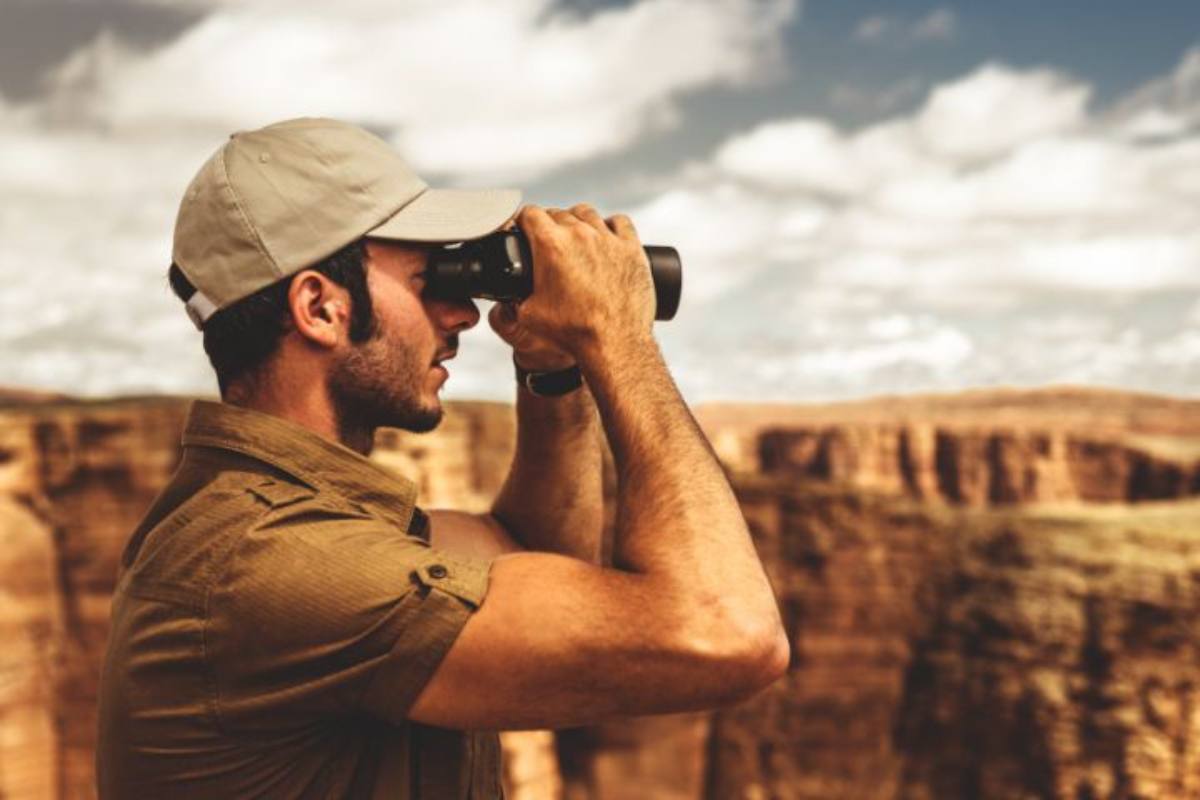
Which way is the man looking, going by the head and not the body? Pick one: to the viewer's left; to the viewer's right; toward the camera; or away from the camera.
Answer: to the viewer's right

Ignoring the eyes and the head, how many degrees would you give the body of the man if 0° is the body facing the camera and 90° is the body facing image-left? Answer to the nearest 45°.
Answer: approximately 270°
